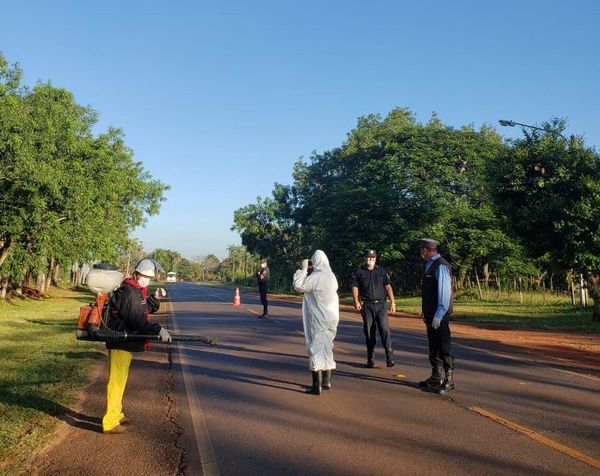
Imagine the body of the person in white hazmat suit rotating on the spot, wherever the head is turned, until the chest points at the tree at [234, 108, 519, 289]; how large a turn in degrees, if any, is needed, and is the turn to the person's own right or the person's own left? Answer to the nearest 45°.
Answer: approximately 45° to the person's own right

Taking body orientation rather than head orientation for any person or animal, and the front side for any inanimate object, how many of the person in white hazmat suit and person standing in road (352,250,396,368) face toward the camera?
1

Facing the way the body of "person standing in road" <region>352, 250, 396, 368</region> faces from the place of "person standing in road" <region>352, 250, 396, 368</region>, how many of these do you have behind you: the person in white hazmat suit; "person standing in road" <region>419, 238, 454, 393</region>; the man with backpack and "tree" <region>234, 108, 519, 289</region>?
1

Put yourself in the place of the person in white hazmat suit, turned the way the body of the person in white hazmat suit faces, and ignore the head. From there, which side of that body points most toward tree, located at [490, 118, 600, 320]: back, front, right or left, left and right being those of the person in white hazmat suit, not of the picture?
right

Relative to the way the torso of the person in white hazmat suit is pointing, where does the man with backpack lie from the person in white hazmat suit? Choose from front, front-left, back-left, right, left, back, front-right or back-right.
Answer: left

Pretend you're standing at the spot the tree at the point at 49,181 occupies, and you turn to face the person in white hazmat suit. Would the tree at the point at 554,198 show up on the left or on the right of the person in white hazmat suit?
left

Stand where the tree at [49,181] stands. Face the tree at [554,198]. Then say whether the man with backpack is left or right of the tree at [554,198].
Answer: right

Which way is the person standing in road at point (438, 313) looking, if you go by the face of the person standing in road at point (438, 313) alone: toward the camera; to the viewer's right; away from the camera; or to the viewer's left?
to the viewer's left

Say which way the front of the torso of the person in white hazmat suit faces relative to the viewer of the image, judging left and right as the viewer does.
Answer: facing away from the viewer and to the left of the viewer

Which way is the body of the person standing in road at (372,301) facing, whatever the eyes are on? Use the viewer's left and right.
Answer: facing the viewer

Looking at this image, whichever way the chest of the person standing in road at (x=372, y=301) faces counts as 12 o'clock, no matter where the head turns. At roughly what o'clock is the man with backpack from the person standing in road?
The man with backpack is roughly at 1 o'clock from the person standing in road.
